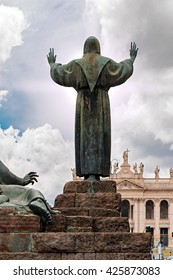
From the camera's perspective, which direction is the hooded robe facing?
away from the camera
